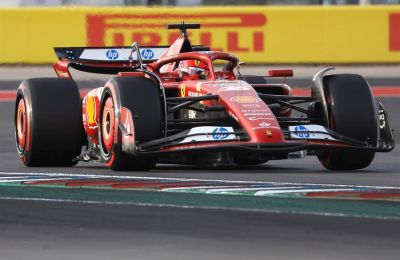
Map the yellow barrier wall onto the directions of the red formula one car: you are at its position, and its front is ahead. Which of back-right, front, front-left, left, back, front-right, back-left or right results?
back

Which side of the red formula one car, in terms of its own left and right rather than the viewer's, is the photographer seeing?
front
